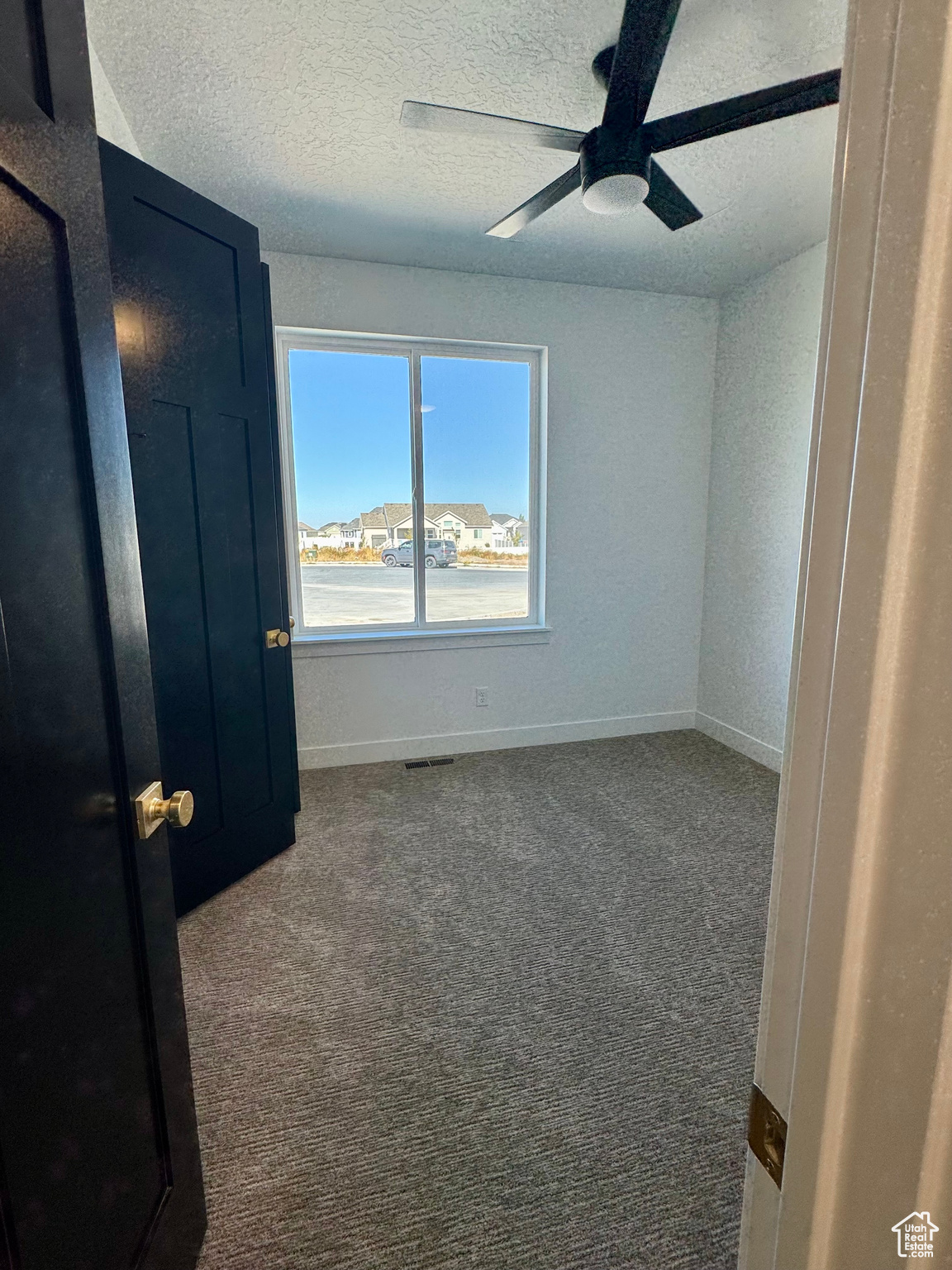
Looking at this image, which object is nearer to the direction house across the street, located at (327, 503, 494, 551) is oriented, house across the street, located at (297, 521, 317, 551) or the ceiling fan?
the ceiling fan

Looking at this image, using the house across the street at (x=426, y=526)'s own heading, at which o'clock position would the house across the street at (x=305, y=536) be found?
the house across the street at (x=305, y=536) is roughly at 3 o'clock from the house across the street at (x=426, y=526).

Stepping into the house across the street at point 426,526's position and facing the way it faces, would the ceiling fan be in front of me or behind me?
in front

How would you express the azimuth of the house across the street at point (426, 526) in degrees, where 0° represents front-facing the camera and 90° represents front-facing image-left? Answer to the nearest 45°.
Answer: approximately 0°

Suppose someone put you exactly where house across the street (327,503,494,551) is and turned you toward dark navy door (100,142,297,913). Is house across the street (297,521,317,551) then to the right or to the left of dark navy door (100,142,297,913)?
right

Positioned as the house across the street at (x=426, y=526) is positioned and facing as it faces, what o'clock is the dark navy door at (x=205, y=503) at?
The dark navy door is roughly at 1 o'clock from the house across the street.

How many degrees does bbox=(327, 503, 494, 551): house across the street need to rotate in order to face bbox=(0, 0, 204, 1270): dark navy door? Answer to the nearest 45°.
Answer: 0° — it already faces it
